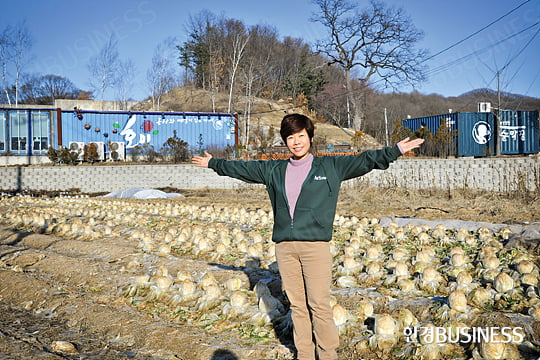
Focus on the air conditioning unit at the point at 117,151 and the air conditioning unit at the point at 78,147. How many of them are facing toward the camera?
2

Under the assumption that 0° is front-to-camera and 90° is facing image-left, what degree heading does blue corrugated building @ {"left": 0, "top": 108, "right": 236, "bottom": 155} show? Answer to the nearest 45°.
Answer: approximately 0°

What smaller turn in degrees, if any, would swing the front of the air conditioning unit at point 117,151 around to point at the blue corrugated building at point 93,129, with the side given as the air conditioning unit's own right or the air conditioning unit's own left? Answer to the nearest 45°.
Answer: approximately 135° to the air conditioning unit's own right

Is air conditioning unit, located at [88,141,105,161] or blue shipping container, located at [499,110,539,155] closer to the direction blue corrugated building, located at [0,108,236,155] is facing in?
the air conditioning unit

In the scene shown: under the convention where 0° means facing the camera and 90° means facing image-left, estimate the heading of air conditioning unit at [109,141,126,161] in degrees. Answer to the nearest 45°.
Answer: approximately 0°

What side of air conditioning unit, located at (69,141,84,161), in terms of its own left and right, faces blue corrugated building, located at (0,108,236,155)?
back

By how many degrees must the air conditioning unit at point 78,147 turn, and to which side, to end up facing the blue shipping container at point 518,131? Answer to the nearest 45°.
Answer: approximately 90° to its left

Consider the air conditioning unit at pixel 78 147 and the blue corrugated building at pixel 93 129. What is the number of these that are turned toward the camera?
2

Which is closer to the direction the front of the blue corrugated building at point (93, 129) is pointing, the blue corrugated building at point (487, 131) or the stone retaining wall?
the stone retaining wall

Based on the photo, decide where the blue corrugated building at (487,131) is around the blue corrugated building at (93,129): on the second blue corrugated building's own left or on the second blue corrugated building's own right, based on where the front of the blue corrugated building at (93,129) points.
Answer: on the second blue corrugated building's own left
